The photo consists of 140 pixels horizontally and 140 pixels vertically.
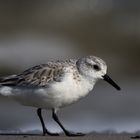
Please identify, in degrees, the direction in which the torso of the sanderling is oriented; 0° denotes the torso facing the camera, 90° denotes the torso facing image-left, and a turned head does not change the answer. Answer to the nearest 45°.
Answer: approximately 270°
